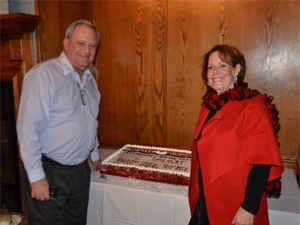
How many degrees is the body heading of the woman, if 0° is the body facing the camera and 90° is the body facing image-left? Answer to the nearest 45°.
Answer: approximately 45°

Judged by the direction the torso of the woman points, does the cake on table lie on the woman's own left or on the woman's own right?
on the woman's own right

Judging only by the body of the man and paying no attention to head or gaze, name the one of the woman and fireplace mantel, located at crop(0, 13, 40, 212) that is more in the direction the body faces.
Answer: the woman

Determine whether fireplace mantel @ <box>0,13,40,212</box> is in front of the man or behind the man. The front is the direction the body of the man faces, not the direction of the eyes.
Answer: behind

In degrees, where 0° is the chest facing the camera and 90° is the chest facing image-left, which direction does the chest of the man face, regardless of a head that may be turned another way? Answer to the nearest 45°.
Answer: approximately 315°
